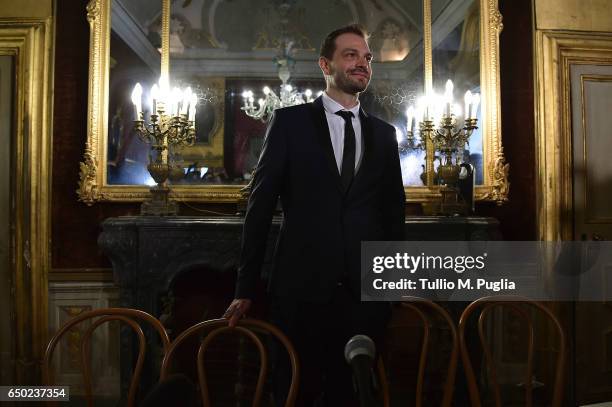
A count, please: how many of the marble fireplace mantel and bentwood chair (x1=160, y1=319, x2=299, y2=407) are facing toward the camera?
2

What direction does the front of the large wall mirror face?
toward the camera

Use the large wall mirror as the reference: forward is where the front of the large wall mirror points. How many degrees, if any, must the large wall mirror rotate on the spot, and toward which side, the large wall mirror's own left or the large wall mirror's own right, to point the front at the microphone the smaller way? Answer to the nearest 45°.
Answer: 0° — it already faces it

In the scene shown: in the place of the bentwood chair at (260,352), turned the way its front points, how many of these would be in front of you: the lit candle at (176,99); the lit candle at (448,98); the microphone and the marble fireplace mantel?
1

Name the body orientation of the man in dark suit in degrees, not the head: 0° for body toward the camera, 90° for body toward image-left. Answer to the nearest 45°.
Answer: approximately 315°

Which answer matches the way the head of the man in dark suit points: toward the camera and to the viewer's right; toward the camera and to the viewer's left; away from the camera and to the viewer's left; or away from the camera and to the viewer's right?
toward the camera and to the viewer's right

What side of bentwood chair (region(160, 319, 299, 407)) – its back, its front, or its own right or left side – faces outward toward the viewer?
front

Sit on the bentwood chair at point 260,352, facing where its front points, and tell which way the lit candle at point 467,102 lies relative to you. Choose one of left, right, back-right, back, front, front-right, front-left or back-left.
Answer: back-left

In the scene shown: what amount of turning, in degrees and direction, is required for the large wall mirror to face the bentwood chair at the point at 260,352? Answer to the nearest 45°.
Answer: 0° — it already faces it

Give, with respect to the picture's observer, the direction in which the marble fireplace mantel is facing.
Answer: facing the viewer

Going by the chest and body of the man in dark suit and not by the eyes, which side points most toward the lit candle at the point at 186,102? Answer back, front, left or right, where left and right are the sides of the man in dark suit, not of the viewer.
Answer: back
